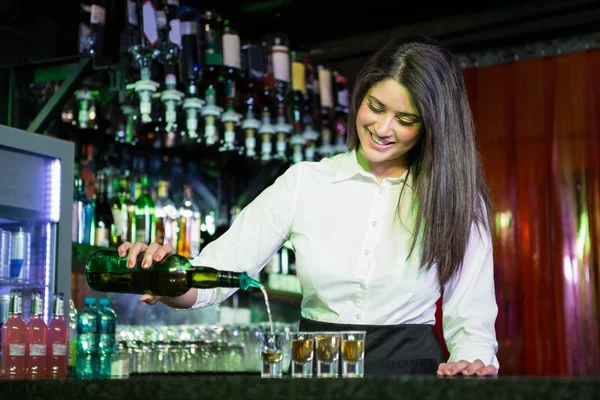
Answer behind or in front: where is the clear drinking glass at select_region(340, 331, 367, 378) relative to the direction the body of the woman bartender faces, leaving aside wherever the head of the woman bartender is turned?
in front

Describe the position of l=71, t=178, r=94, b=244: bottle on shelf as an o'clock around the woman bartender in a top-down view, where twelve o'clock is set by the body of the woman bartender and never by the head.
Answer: The bottle on shelf is roughly at 5 o'clock from the woman bartender.

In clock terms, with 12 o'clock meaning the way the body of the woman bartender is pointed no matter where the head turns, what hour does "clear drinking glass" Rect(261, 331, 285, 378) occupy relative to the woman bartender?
The clear drinking glass is roughly at 1 o'clock from the woman bartender.

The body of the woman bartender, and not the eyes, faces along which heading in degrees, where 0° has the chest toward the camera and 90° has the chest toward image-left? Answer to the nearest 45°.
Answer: approximately 0°

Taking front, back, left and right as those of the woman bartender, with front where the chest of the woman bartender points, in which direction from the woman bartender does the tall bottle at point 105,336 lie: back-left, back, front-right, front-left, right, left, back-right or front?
back-right

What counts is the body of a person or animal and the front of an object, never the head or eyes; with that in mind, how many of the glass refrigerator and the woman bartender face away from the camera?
0

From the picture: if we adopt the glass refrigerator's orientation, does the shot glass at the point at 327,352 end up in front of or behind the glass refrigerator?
in front
